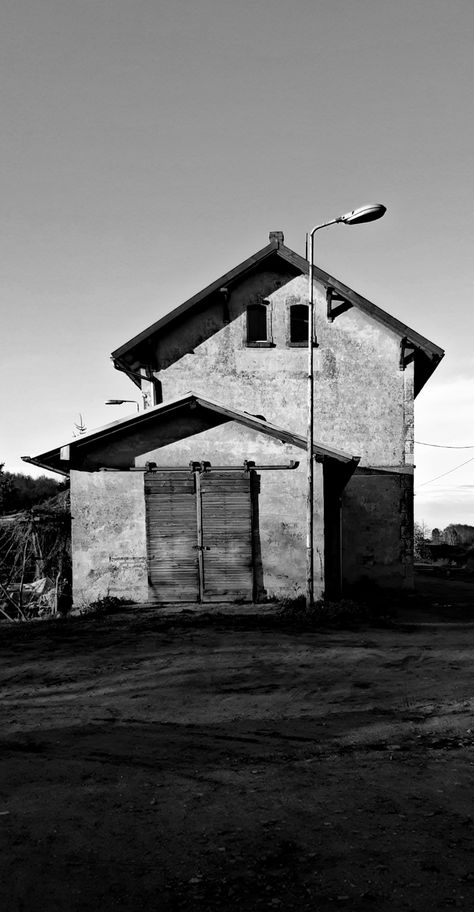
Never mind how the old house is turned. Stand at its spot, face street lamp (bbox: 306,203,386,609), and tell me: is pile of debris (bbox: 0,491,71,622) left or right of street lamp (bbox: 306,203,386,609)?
right

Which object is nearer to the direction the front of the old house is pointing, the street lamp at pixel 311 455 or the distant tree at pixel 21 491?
the street lamp

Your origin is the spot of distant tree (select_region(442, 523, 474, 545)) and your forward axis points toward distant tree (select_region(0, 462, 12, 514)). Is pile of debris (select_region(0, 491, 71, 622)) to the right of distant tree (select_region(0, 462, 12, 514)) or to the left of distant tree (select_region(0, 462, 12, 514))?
left

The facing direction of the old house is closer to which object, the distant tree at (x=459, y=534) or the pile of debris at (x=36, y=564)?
the pile of debris

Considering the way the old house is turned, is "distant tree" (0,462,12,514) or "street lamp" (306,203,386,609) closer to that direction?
the street lamp

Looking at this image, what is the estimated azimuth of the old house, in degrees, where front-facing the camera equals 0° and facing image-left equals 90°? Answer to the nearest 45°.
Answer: approximately 0°
